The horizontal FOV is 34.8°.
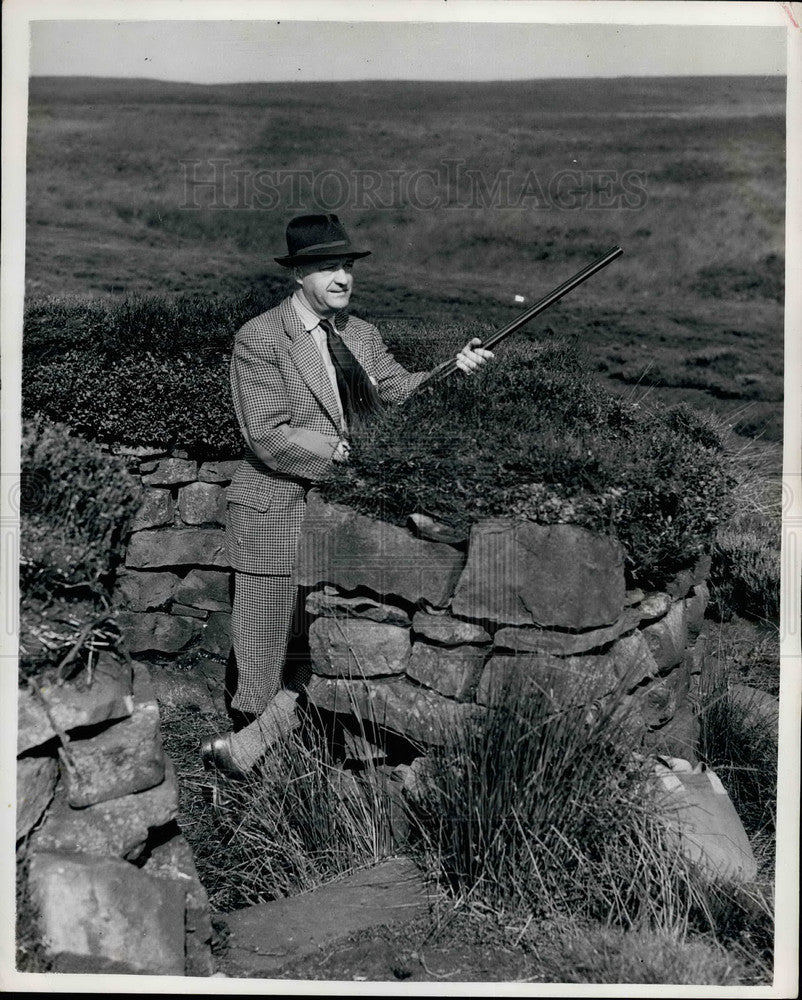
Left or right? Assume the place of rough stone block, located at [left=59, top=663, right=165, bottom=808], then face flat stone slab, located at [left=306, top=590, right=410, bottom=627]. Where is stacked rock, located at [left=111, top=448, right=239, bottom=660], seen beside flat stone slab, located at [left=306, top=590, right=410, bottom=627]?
left

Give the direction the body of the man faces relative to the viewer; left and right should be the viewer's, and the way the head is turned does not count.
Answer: facing the viewer and to the right of the viewer

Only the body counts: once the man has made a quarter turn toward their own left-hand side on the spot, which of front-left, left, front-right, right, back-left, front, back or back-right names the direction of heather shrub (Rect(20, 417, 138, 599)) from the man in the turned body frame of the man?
back

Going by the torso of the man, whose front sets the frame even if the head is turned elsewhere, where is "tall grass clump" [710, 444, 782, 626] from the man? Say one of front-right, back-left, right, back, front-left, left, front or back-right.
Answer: front-left

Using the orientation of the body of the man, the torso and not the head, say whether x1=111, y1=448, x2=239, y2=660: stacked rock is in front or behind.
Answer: behind

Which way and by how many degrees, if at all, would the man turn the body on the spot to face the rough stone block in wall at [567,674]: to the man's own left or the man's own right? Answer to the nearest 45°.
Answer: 0° — they already face it

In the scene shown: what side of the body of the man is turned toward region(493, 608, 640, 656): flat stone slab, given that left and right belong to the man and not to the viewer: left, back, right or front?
front

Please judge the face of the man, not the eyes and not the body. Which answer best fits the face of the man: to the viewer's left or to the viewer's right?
to the viewer's right

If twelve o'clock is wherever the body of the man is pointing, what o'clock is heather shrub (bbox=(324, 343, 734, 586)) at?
The heather shrub is roughly at 11 o'clock from the man.
